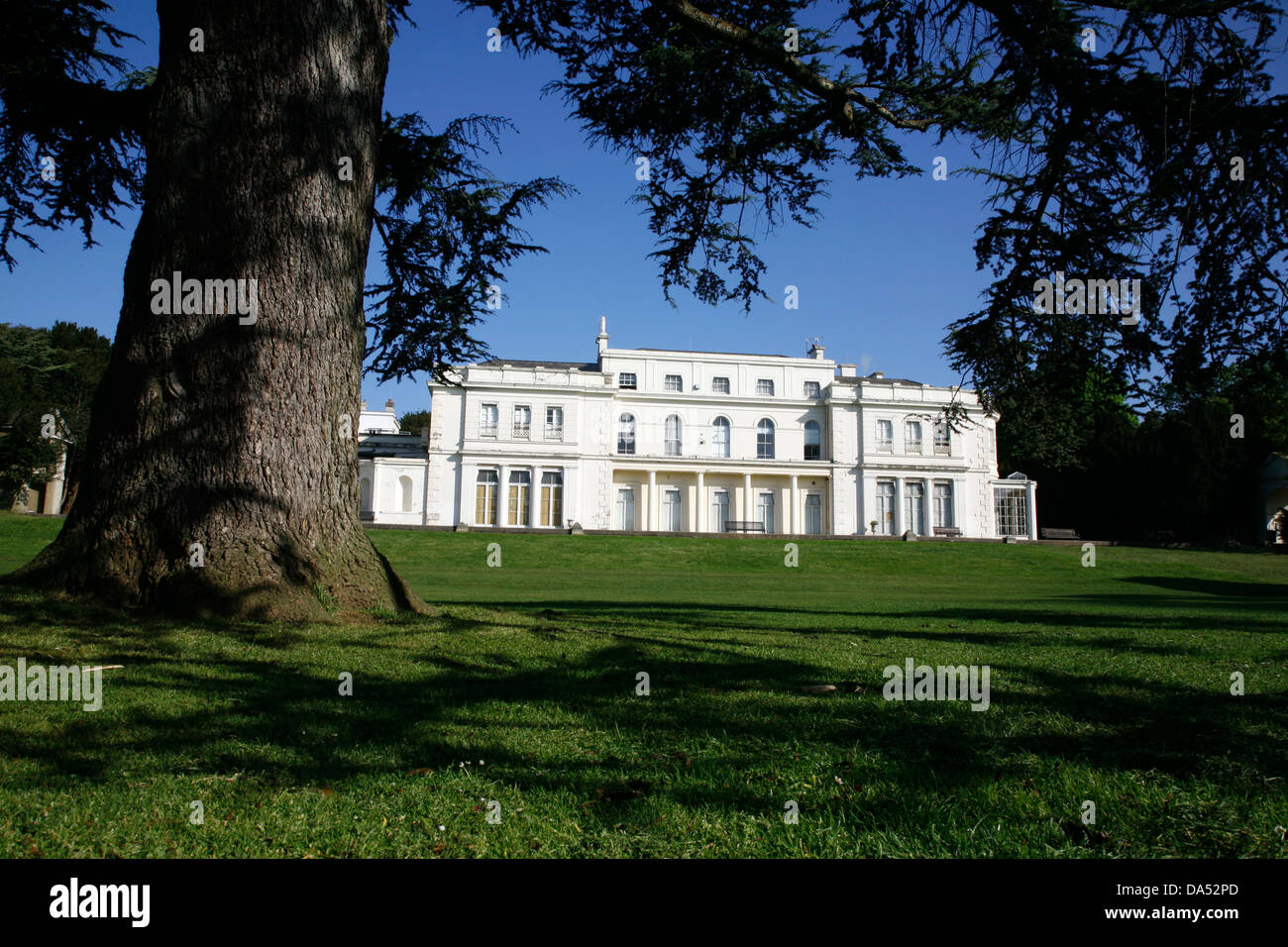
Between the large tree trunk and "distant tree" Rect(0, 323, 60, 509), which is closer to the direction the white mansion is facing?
the large tree trunk

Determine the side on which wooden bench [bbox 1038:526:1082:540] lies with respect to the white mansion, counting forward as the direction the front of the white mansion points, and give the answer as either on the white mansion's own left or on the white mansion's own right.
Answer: on the white mansion's own left

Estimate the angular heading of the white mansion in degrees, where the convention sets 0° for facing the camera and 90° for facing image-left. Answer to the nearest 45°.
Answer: approximately 0°

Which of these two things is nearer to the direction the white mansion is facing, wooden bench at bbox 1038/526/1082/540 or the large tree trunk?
the large tree trunk

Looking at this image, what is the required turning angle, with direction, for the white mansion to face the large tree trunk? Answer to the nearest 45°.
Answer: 0° — it already faces it
